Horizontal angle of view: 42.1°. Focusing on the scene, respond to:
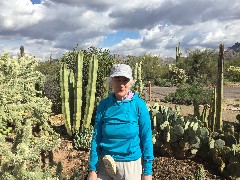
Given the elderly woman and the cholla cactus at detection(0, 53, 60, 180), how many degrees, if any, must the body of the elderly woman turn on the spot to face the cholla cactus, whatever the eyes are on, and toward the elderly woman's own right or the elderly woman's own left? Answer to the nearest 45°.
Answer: approximately 90° to the elderly woman's own right

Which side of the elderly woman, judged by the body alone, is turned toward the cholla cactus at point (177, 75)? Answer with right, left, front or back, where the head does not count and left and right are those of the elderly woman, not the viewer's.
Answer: back

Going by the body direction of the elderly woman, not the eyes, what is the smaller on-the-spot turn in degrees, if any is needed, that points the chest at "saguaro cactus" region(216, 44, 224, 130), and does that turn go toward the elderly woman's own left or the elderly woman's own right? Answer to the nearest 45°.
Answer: approximately 135° to the elderly woman's own left

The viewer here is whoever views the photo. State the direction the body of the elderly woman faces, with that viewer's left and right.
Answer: facing the viewer

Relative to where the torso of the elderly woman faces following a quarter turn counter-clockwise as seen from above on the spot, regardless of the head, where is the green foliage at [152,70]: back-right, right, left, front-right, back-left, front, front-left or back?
left

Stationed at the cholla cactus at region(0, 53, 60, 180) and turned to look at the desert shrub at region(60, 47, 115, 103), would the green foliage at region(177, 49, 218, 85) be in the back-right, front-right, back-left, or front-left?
front-right

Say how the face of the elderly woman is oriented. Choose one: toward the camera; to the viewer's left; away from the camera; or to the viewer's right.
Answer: toward the camera

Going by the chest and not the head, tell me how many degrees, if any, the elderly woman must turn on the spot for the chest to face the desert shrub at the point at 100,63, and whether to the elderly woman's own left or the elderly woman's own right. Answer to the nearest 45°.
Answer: approximately 180°
